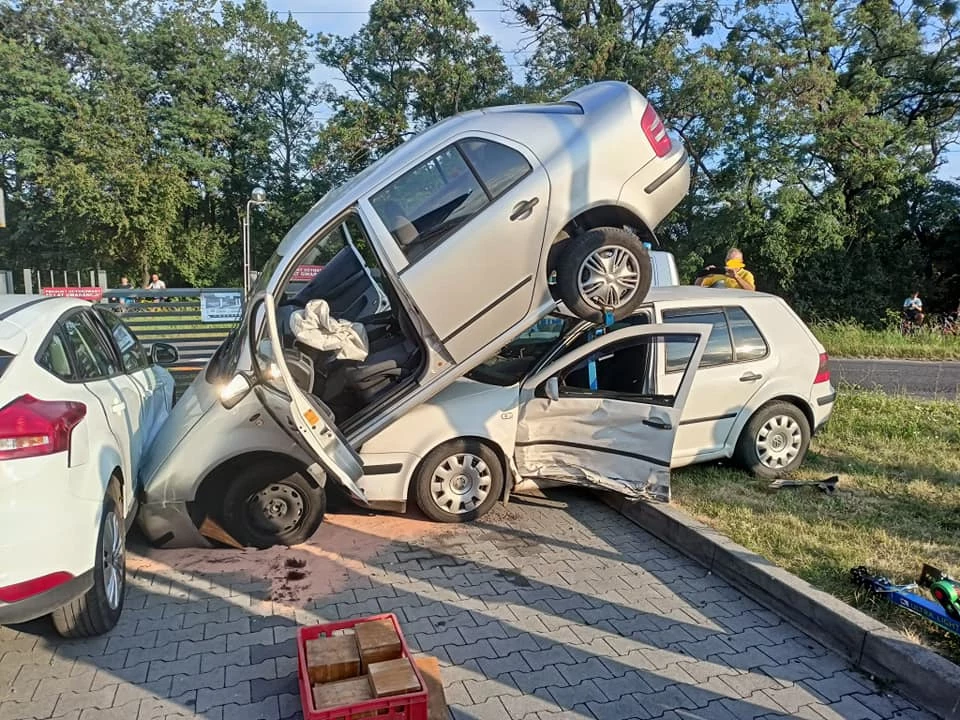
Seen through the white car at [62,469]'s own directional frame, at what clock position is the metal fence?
The metal fence is roughly at 11 o'clock from the white car.

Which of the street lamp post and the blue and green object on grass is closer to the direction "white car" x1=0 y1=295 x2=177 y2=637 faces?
the street lamp post

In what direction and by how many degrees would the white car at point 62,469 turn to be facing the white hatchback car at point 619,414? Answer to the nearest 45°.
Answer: approximately 45° to its right

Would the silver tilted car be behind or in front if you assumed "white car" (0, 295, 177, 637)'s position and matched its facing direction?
in front

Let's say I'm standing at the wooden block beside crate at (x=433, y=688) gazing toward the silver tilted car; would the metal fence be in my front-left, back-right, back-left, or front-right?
front-left

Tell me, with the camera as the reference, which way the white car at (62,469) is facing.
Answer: facing away from the viewer and to the right of the viewer

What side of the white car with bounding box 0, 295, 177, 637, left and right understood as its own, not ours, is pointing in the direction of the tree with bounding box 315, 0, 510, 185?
front

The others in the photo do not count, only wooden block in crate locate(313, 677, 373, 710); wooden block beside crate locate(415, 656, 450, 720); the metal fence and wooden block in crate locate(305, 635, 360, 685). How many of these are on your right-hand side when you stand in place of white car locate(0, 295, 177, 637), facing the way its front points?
3

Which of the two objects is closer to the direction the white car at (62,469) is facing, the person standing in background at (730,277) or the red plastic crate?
the person standing in background

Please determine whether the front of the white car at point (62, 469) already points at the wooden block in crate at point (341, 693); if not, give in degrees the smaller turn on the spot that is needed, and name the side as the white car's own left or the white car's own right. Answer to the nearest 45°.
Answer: approximately 90° to the white car's own right

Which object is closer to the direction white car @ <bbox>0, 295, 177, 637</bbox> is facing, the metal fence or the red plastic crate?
the metal fence

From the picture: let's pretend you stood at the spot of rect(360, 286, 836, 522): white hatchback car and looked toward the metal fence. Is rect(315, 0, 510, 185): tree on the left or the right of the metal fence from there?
right

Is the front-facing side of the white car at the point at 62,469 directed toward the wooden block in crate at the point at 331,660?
no

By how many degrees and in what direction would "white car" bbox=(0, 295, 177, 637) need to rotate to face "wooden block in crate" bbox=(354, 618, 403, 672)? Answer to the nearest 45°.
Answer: approximately 90° to its right

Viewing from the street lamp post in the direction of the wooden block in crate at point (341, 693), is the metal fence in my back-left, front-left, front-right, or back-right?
front-right
